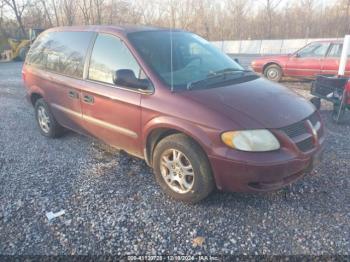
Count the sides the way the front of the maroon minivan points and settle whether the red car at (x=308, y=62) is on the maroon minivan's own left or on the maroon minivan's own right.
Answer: on the maroon minivan's own left

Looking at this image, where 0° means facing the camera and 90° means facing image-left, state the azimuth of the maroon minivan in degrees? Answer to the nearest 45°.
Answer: approximately 315°

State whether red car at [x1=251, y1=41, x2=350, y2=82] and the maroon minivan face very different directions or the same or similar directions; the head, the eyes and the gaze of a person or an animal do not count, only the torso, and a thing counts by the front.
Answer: very different directions

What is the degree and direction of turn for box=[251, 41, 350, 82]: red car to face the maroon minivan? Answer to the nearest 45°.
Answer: approximately 90° to its left

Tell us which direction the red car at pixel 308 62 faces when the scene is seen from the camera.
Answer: facing to the left of the viewer

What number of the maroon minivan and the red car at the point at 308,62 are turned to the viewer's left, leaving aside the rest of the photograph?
1
